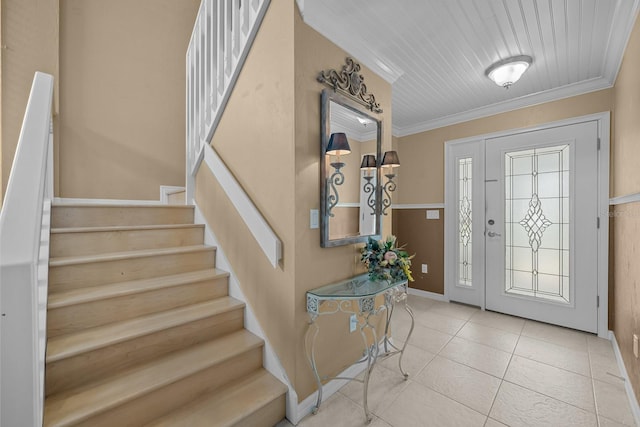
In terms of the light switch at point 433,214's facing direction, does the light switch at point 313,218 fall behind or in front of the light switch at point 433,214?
in front

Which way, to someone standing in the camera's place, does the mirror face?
facing the viewer and to the right of the viewer

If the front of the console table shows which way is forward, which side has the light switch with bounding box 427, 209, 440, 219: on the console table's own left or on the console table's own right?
on the console table's own left

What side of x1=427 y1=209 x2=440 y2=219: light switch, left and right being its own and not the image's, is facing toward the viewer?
front

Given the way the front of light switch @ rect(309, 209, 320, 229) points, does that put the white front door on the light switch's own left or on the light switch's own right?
on the light switch's own left

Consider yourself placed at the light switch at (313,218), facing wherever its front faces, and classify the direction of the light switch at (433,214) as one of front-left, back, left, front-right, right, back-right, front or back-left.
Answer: left

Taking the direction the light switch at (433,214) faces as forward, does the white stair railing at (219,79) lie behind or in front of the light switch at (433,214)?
in front

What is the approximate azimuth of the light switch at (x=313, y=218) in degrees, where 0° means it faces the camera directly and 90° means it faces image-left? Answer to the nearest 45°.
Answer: approximately 315°
